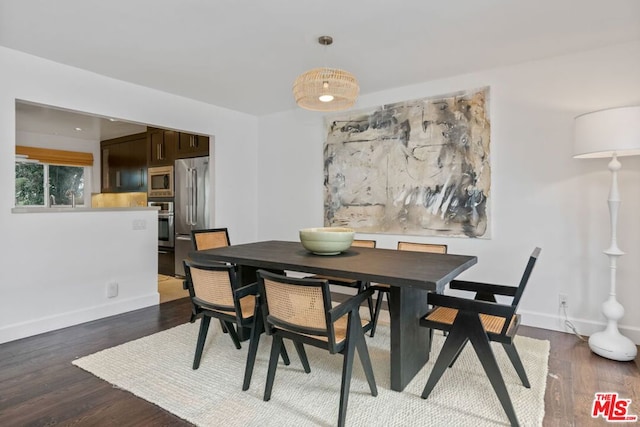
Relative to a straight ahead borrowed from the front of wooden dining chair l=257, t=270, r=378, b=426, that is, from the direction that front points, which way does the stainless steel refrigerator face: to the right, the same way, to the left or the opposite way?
the opposite way

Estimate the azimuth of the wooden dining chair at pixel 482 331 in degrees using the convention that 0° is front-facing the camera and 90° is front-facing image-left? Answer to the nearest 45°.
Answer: approximately 90°

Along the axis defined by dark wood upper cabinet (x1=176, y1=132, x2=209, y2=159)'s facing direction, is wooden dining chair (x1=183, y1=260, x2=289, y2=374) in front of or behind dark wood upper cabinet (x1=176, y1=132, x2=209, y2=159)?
in front

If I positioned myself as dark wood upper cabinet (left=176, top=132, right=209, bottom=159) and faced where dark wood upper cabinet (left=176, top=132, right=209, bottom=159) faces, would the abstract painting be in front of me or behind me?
in front

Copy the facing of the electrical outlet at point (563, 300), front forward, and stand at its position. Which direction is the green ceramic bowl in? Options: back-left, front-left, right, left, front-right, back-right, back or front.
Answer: front-right

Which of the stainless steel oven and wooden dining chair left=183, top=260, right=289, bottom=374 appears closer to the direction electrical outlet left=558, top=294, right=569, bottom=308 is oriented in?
the wooden dining chair

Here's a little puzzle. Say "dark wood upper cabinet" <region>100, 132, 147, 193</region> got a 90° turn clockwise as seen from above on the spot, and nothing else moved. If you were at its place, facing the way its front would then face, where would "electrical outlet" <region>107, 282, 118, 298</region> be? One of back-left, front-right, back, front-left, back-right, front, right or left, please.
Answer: back-left

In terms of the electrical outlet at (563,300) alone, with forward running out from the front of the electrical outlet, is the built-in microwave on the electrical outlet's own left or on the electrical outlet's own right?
on the electrical outlet's own right

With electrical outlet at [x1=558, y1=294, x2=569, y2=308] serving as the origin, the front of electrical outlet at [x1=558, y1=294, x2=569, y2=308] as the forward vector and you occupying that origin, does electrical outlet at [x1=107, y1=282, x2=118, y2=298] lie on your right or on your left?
on your right

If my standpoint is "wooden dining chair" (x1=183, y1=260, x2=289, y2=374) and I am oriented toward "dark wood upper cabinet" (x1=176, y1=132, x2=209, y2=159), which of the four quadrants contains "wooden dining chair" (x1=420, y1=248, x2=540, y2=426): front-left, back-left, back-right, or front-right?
back-right

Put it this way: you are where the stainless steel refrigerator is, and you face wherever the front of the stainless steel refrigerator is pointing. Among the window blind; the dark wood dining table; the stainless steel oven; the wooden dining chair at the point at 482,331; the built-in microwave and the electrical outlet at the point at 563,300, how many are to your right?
3

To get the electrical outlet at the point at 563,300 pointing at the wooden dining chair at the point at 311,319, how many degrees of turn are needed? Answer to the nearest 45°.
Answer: approximately 45° to its right
